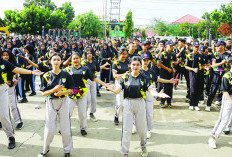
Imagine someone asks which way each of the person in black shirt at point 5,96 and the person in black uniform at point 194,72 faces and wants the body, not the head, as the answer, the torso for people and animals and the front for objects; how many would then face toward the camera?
2

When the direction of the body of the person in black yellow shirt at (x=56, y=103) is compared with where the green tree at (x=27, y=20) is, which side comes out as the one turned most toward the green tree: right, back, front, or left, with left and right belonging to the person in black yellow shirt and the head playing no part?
back

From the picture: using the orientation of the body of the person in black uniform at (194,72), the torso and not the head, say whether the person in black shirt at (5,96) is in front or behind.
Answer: in front

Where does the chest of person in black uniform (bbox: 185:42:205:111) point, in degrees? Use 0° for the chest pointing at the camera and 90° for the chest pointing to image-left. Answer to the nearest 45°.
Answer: approximately 0°

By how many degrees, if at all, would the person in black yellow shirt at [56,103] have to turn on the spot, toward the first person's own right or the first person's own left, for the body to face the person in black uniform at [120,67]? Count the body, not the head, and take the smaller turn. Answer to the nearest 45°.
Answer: approximately 135° to the first person's own left

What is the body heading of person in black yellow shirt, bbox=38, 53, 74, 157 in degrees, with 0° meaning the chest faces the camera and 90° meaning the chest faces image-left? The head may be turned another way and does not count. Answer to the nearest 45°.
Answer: approximately 0°

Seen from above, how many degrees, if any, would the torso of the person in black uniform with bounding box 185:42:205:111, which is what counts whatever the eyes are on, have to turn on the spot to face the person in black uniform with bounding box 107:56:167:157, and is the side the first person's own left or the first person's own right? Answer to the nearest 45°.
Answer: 0° — they already face them
